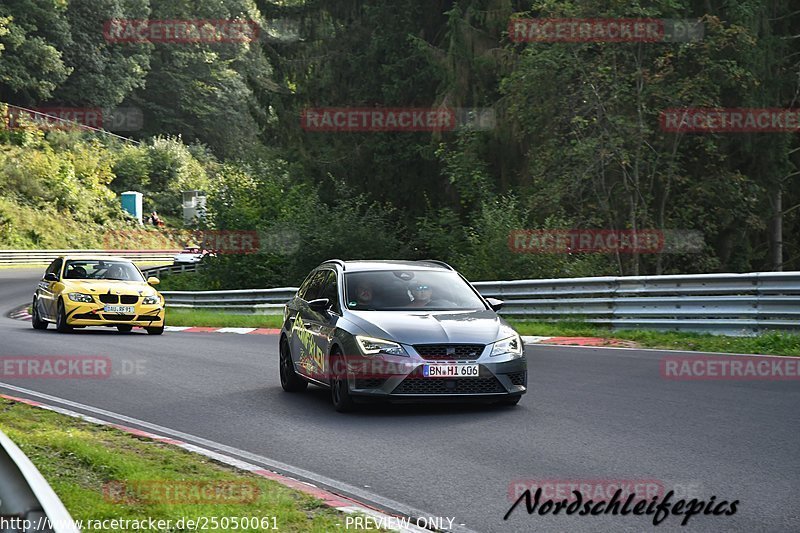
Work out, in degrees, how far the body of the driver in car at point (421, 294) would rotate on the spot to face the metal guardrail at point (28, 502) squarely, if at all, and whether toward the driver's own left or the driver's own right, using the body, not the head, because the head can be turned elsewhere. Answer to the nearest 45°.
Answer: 0° — they already face it

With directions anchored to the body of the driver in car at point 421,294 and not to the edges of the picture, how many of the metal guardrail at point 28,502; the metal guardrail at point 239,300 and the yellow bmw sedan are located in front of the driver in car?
1

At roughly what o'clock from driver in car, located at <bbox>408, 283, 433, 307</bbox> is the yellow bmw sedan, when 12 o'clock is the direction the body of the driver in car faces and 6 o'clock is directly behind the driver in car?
The yellow bmw sedan is roughly at 5 o'clock from the driver in car.

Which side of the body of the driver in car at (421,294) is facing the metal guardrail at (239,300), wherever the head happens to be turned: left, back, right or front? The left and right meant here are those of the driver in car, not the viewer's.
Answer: back

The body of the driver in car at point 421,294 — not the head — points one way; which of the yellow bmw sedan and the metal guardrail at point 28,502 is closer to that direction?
the metal guardrail

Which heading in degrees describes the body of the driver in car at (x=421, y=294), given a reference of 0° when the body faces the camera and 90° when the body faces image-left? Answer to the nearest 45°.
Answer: approximately 0°
